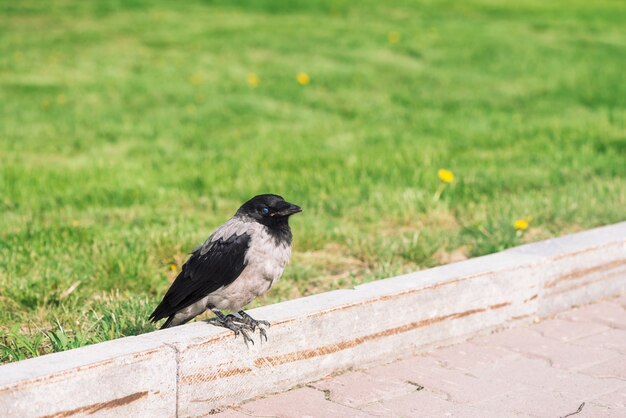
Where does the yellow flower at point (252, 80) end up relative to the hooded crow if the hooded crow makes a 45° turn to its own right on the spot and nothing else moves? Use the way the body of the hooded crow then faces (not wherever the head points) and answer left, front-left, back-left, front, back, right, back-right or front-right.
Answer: back-left

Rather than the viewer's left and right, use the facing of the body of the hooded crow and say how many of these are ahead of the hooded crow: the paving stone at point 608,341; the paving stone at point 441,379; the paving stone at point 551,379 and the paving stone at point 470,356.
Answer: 4

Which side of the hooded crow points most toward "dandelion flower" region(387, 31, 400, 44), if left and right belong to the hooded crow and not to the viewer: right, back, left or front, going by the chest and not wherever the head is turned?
left

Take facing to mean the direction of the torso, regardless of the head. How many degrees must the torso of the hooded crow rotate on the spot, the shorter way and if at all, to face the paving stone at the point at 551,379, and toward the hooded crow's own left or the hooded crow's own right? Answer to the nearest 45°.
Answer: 0° — it already faces it

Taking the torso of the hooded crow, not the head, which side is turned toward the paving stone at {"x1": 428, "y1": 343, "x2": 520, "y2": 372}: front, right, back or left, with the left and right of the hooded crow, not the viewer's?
front

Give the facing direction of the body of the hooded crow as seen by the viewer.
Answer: to the viewer's right

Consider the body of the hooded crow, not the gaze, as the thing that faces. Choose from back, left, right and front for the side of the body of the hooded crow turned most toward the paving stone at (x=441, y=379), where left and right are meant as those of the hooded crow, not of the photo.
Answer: front

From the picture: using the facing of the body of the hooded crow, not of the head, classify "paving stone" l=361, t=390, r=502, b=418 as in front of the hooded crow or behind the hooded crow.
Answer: in front

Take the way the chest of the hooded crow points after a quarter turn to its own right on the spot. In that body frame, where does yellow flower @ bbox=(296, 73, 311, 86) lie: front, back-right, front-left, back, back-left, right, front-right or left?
back

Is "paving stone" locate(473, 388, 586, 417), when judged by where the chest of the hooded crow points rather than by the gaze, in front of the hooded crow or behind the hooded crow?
in front

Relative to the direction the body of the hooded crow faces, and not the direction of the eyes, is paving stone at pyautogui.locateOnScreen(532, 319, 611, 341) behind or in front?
in front

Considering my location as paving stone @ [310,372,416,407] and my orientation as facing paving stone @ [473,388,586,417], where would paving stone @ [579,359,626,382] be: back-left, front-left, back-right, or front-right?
front-left

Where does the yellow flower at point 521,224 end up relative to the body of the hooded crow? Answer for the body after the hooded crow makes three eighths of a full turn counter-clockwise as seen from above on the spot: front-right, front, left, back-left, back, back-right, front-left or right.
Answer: right

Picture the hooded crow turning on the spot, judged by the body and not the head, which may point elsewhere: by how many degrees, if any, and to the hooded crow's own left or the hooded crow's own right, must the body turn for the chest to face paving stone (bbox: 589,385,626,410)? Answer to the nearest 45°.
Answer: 0° — it already faces it
